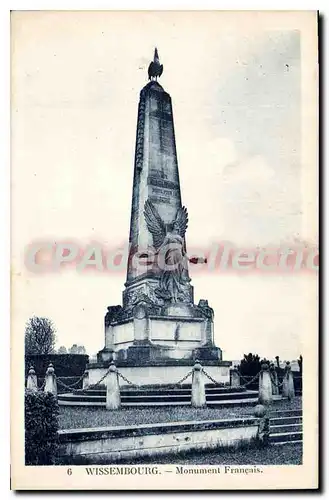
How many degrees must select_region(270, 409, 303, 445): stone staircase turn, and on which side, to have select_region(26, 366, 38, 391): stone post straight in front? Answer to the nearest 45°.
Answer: approximately 90° to its right

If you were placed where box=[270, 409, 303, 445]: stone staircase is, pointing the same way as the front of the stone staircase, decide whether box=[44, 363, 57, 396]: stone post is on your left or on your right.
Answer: on your right

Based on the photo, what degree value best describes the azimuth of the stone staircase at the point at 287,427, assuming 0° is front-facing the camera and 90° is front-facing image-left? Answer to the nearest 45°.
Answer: approximately 0°

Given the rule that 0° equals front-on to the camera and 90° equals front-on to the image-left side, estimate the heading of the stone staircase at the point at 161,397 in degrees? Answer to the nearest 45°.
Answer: approximately 0°

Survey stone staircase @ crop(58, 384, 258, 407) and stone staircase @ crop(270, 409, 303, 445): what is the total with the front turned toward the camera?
2
